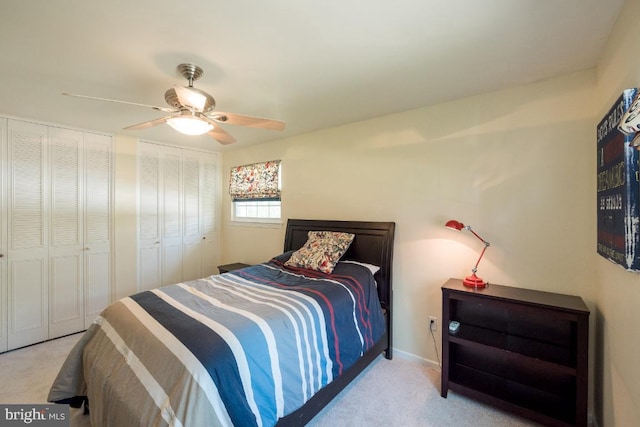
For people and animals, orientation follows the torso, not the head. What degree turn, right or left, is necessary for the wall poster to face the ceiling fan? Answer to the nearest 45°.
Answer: approximately 45° to its left

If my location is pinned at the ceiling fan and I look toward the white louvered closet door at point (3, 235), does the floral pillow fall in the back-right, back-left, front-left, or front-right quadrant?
back-right

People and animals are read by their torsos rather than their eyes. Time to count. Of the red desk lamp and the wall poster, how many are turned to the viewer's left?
2

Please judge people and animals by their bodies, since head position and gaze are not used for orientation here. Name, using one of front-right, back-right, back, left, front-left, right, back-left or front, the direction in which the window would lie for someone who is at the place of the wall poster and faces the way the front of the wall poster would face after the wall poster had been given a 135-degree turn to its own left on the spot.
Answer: back-right

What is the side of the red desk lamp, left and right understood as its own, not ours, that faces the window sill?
front

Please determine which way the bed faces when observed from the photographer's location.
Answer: facing the viewer and to the left of the viewer

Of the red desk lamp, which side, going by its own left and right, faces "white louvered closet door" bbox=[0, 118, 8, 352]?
front

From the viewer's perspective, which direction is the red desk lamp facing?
to the viewer's left

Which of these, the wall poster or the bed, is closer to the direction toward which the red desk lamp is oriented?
the bed

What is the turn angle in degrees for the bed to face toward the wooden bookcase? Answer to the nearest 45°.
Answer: approximately 135° to its left

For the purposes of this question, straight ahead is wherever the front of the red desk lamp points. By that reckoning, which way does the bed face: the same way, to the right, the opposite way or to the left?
to the left

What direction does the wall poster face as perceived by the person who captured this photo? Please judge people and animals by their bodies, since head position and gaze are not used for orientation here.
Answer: facing to the left of the viewer

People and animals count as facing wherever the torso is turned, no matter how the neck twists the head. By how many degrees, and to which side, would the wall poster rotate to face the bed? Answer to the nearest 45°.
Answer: approximately 45° to its left

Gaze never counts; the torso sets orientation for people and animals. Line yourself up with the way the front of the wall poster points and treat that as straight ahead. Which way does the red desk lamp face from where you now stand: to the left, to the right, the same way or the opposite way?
the same way
